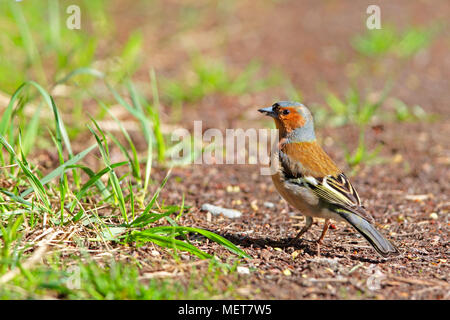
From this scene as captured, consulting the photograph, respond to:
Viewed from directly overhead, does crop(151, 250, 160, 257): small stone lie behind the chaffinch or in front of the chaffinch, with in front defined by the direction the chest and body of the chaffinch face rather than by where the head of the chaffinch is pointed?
in front

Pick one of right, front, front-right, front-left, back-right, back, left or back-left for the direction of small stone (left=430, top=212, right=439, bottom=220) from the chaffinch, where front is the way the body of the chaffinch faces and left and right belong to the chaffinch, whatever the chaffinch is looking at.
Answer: back-right

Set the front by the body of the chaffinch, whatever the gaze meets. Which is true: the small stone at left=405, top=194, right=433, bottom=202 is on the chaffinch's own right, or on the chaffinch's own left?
on the chaffinch's own right

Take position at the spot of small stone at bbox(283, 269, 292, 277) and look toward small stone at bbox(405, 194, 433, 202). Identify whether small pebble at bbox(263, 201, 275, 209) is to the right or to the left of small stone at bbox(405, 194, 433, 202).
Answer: left

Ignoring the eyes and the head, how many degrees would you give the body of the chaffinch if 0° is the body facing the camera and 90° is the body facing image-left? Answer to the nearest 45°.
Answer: approximately 90°

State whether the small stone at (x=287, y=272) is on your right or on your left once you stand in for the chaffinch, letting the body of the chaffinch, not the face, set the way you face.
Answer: on your left

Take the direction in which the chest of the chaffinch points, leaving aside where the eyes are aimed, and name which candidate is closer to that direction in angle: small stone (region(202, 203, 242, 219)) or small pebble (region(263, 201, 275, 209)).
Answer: the small stone

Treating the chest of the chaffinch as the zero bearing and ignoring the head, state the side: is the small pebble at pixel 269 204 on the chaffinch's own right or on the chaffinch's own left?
on the chaffinch's own right

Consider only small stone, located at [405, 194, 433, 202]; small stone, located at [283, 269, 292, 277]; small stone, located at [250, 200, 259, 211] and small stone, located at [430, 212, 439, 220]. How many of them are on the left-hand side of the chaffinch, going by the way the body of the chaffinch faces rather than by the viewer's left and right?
1

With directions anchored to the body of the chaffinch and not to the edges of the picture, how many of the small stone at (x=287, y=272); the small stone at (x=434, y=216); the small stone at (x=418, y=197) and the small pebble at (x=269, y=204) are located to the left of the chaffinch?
1

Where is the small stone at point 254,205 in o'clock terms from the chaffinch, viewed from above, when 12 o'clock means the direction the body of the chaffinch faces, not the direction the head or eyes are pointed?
The small stone is roughly at 2 o'clock from the chaffinch.
